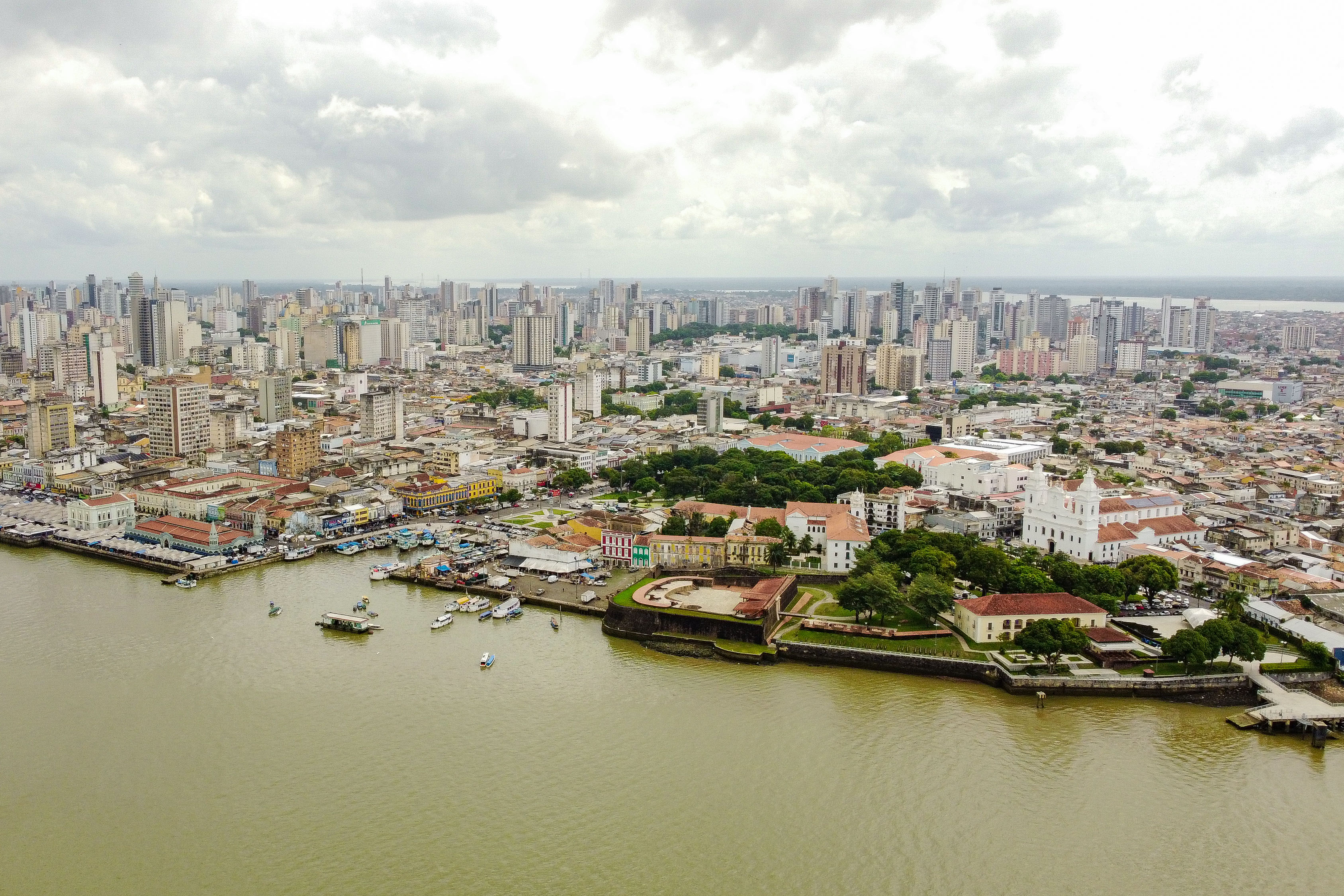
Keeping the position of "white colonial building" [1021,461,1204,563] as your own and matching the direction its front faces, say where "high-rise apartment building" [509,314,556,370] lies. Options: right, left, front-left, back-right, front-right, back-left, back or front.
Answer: right

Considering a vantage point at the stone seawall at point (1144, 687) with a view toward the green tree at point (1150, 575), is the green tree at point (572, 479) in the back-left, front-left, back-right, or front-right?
front-left

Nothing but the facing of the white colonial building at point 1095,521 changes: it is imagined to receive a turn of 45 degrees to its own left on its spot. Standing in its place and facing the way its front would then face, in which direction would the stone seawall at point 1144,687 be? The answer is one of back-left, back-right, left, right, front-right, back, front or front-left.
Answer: front

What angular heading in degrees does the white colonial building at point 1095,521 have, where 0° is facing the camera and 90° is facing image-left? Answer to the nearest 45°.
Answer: approximately 45°

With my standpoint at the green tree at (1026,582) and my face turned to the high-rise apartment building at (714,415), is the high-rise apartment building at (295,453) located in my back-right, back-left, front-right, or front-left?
front-left

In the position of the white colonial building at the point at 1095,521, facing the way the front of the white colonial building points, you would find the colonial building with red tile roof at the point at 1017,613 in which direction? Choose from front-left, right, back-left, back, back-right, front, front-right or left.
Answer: front-left

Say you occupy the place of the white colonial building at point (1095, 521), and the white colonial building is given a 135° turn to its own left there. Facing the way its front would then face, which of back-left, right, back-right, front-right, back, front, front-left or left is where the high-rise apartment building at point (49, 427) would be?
back

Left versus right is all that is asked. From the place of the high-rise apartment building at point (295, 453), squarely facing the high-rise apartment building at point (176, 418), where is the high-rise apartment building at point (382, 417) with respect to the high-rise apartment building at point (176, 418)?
right

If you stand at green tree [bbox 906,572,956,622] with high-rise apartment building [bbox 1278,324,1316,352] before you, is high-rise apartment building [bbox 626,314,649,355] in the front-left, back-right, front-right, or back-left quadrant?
front-left

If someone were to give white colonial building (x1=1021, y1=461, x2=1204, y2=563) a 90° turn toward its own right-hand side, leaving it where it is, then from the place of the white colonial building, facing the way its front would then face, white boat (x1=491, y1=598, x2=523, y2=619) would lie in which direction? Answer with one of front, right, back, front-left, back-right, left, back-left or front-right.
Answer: left

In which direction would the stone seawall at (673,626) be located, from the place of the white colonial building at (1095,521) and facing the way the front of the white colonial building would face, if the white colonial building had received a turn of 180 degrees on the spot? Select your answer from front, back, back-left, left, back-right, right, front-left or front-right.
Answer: back

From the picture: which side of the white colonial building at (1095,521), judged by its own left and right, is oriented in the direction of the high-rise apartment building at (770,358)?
right
